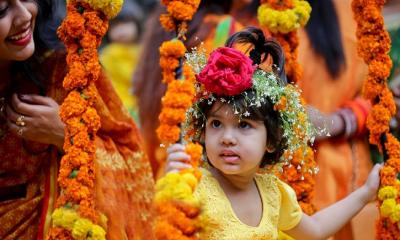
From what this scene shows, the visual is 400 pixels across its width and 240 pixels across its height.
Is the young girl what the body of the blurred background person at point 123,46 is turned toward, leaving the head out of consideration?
yes

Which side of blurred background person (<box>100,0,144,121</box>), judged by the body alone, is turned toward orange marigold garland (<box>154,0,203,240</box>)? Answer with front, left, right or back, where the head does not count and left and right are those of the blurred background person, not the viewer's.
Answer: front

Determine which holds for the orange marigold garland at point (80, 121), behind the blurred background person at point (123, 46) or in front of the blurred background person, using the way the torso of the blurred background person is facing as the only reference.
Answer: in front

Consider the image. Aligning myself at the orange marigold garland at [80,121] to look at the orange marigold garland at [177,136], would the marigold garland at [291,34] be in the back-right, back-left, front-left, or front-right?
front-left

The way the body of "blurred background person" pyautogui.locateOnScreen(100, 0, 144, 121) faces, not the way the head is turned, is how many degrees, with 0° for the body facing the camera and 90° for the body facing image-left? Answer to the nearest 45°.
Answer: approximately 0°

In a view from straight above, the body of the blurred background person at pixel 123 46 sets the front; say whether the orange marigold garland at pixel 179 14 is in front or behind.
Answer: in front

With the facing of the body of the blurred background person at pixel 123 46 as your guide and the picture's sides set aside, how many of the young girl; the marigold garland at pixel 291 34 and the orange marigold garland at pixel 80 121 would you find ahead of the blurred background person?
3

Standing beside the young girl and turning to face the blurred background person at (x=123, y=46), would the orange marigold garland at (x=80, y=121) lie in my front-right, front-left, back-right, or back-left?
front-left
